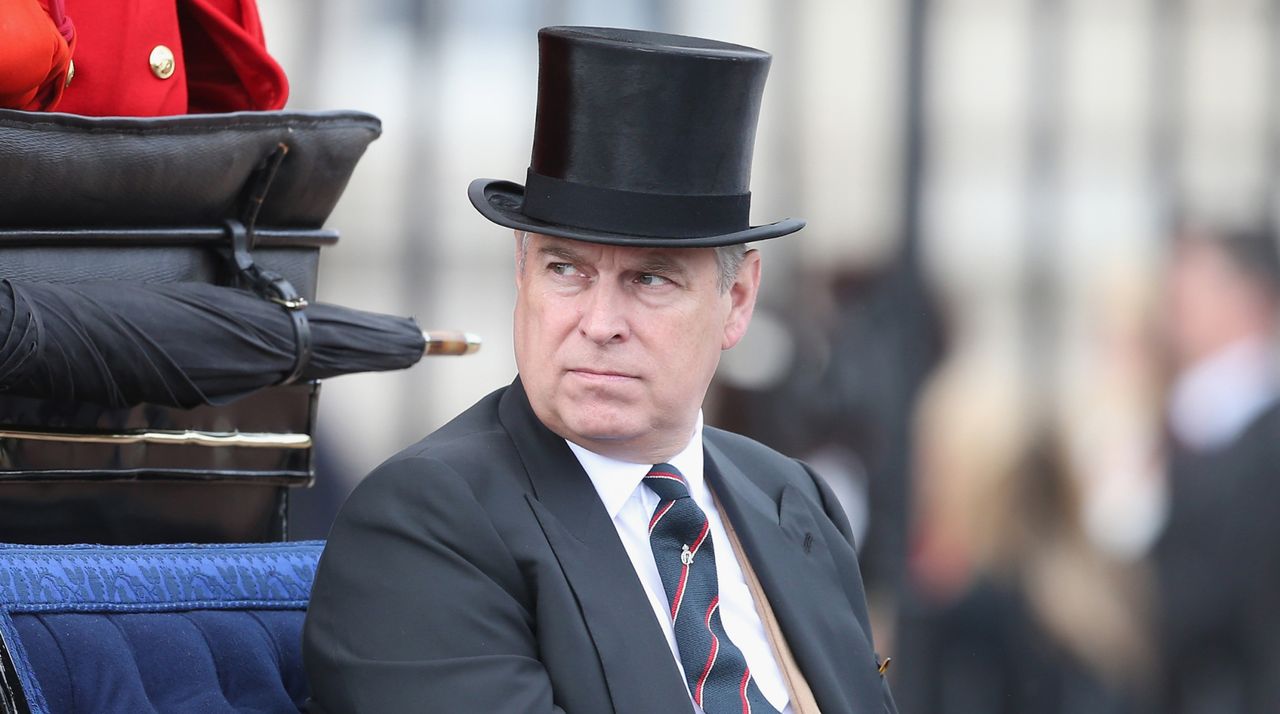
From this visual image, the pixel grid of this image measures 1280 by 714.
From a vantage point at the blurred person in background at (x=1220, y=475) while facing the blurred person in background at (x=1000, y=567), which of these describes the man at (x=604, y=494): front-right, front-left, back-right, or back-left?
front-left

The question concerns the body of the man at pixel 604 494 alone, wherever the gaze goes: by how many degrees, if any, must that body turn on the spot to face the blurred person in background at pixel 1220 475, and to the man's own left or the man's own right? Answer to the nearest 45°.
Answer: approximately 90° to the man's own left

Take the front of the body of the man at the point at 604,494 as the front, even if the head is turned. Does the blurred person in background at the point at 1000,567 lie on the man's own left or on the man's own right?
on the man's own left

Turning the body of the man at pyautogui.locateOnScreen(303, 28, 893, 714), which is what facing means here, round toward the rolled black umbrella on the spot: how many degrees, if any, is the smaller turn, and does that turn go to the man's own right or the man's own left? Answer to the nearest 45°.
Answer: approximately 135° to the man's own right

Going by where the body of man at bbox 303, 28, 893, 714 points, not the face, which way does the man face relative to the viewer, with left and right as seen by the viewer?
facing the viewer and to the right of the viewer
